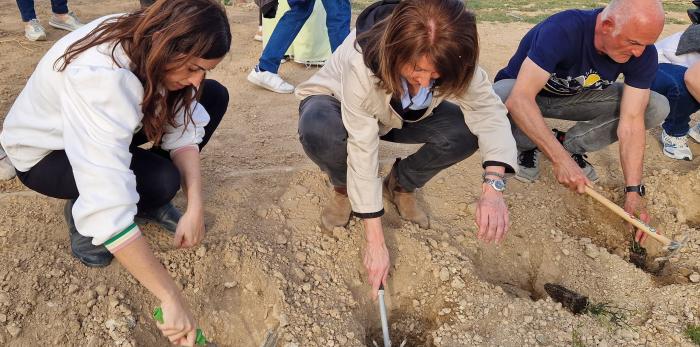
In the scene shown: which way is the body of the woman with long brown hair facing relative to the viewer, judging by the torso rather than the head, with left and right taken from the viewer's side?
facing the viewer and to the right of the viewer

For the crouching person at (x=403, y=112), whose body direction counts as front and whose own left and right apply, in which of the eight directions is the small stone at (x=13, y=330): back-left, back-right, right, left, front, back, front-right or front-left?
front-right

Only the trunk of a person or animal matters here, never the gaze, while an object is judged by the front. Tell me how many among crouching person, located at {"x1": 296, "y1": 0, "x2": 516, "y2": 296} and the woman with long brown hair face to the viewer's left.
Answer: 0

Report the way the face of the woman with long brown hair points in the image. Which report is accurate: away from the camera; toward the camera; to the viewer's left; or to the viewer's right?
to the viewer's right

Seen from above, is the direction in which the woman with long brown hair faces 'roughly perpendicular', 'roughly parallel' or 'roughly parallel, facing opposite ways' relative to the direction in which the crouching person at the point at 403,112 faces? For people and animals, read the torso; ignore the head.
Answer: roughly perpendicular

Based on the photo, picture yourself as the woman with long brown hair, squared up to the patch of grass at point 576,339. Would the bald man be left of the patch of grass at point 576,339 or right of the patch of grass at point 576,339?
left

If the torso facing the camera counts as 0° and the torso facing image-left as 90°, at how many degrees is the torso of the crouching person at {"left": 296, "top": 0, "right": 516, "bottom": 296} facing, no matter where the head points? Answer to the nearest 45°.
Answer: approximately 0°
